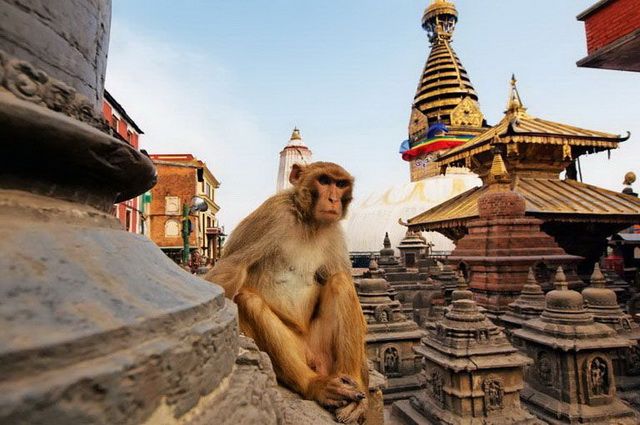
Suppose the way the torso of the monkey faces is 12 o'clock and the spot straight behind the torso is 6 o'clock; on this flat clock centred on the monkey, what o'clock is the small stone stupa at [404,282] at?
The small stone stupa is roughly at 8 o'clock from the monkey.

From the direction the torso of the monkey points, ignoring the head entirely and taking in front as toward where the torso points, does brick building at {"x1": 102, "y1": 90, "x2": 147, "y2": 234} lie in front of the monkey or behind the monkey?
behind

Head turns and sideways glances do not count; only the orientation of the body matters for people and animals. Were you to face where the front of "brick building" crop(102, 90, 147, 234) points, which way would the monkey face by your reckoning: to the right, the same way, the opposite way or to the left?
to the right

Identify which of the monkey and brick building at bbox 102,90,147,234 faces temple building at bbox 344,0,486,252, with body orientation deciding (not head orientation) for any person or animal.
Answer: the brick building

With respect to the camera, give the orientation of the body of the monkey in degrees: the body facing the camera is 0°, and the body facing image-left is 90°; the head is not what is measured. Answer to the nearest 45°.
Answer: approximately 315°

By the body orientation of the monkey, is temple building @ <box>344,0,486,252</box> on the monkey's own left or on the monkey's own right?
on the monkey's own left

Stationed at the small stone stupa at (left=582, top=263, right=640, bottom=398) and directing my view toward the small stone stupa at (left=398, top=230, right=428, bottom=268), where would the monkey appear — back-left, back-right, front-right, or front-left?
back-left

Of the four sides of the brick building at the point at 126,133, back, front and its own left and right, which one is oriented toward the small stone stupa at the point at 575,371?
right

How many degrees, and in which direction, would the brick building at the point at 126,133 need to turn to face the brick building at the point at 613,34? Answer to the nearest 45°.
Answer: approximately 45° to its right

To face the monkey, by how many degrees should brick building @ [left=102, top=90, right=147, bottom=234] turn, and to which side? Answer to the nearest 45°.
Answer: approximately 90° to its right

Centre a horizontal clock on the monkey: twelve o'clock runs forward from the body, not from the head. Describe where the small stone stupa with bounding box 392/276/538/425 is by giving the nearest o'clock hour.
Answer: The small stone stupa is roughly at 9 o'clock from the monkey.

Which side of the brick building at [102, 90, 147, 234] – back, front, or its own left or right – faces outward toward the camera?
right

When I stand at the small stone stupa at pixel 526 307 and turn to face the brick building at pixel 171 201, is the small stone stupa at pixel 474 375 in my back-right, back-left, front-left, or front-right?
back-left
